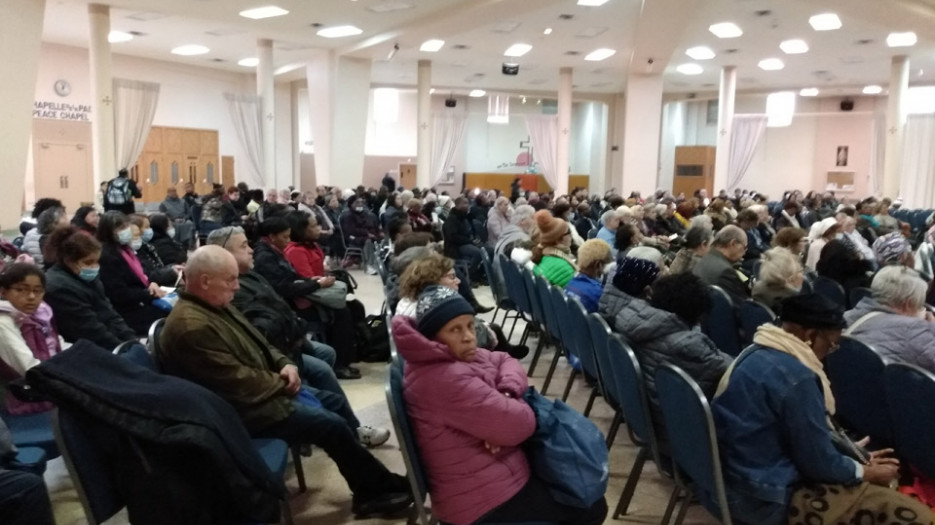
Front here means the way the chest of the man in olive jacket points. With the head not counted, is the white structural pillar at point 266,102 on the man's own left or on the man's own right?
on the man's own left

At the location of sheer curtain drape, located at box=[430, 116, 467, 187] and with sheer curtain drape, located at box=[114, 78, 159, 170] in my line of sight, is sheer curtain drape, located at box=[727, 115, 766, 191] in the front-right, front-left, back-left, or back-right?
back-left

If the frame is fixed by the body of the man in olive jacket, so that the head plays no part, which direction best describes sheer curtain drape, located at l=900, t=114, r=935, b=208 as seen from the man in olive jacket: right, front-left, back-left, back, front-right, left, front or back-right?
front-left

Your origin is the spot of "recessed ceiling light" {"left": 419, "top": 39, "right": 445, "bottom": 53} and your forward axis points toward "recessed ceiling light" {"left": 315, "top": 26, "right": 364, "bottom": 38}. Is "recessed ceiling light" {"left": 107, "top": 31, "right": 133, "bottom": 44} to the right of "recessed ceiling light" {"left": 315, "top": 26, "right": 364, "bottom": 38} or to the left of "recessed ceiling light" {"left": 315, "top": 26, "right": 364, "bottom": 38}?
right

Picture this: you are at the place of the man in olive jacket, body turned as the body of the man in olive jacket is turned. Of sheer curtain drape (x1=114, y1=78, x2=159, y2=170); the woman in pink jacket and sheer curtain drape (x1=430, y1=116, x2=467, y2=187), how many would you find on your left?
2

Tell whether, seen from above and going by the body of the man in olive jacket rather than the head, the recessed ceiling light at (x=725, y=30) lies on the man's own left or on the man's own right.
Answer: on the man's own left

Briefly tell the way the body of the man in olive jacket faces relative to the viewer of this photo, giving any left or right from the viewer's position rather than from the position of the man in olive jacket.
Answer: facing to the right of the viewer
